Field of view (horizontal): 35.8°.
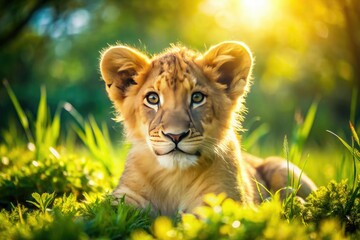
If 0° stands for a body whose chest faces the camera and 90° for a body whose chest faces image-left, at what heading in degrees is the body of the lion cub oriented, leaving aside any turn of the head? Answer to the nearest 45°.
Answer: approximately 45°
